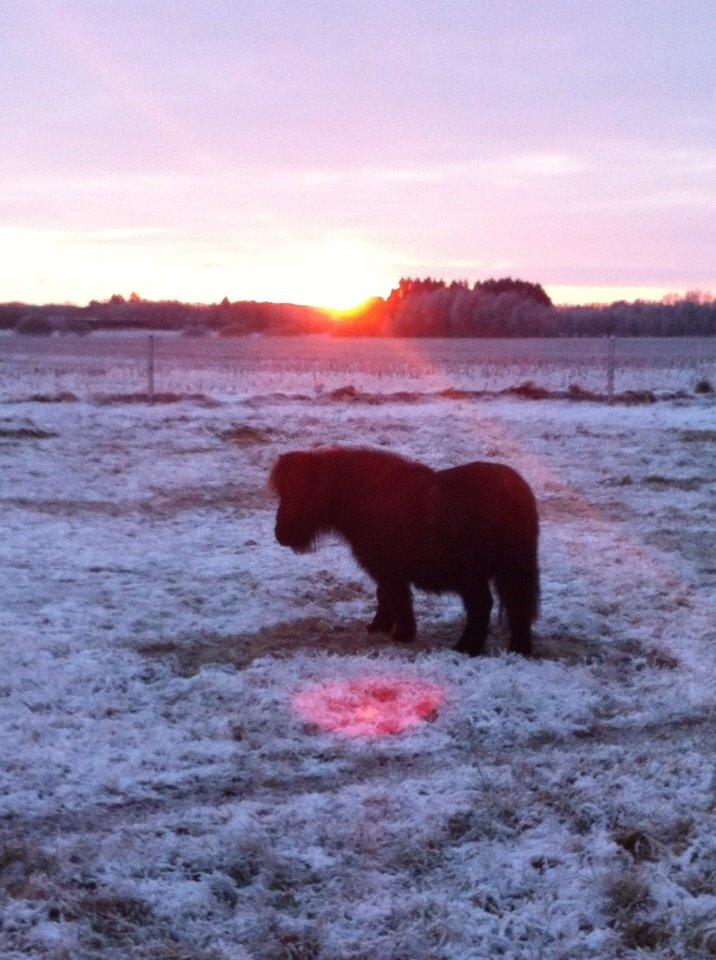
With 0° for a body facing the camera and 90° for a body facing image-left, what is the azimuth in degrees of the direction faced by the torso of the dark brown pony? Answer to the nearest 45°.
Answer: approximately 90°
